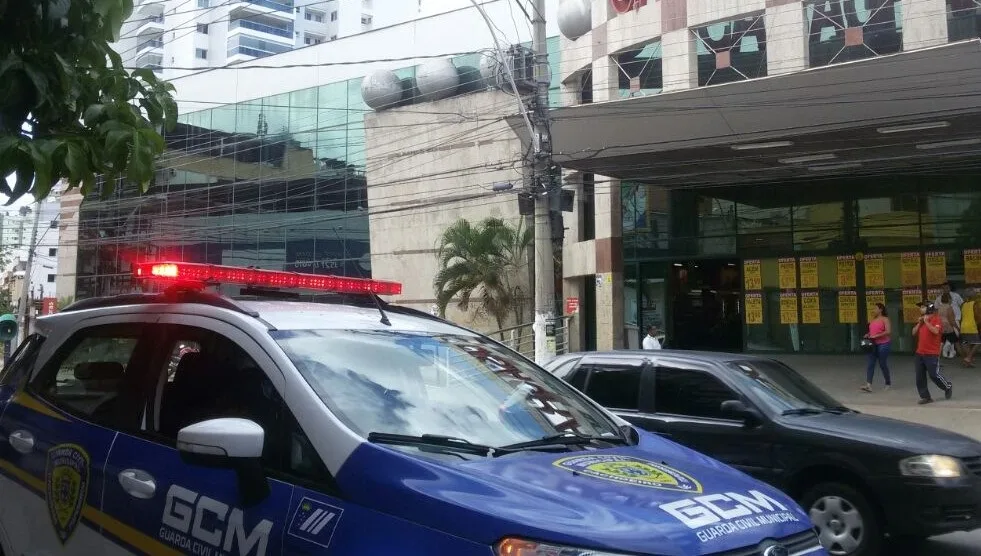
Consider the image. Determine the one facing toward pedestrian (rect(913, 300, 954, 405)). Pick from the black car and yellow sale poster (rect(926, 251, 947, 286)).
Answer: the yellow sale poster

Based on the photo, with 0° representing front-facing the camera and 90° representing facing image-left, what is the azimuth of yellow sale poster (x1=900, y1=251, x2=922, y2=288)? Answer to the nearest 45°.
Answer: approximately 0°

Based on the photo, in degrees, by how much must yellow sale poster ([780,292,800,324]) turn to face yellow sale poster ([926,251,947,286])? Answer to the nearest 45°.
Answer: approximately 90° to its left

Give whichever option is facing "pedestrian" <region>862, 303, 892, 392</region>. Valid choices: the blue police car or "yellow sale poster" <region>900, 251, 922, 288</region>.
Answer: the yellow sale poster

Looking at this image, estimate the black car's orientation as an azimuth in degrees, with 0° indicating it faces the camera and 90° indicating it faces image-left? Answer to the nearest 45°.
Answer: approximately 315°

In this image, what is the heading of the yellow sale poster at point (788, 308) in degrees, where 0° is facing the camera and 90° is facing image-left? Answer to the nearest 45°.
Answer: approximately 0°

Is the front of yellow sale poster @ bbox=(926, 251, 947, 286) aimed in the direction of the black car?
yes

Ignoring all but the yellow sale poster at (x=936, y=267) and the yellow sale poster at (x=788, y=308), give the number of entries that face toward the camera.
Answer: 2

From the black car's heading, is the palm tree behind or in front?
behind
